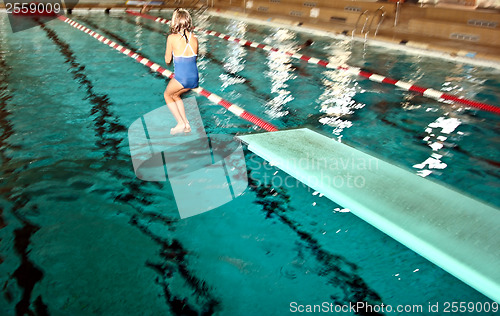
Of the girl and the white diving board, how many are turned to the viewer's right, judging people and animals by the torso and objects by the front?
0

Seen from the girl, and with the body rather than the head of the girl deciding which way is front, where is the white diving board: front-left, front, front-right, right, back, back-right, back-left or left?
back

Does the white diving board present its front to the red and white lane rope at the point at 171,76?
yes

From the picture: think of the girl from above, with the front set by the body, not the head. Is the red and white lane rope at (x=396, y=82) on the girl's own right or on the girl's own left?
on the girl's own right

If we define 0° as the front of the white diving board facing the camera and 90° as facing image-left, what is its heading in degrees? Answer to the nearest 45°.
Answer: approximately 135°

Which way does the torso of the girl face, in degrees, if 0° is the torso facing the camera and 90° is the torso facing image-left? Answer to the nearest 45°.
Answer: approximately 135°
